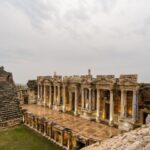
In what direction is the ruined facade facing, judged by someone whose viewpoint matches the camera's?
facing the viewer and to the left of the viewer

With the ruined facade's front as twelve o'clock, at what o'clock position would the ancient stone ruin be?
The ancient stone ruin is roughly at 2 o'clock from the ruined facade.
